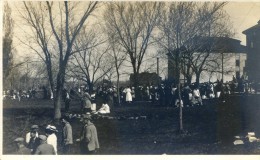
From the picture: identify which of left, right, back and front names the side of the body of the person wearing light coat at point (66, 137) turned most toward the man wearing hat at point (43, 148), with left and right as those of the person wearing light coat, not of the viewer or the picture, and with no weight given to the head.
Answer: left
